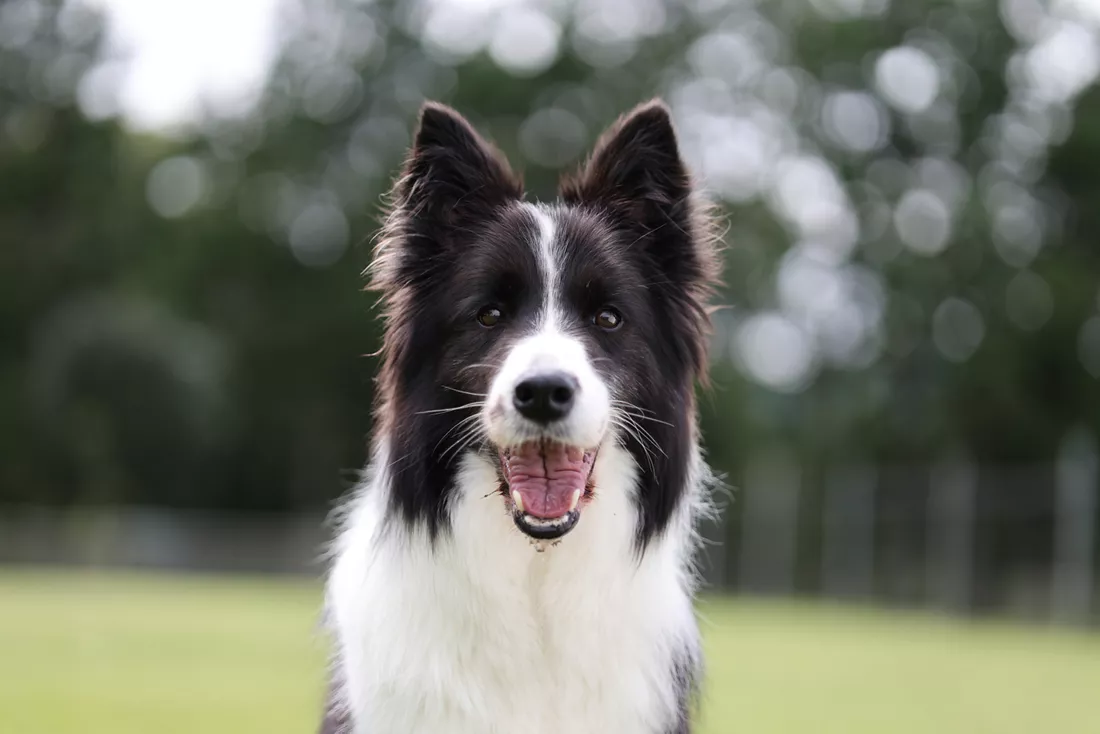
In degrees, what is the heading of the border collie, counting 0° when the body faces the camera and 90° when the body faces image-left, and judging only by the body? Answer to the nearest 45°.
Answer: approximately 0°

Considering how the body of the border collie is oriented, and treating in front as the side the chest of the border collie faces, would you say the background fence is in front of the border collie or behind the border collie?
behind
